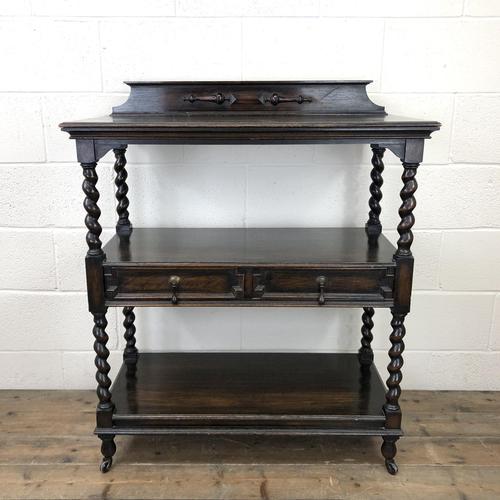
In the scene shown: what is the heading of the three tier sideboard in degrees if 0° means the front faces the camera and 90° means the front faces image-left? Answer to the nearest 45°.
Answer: approximately 0°
